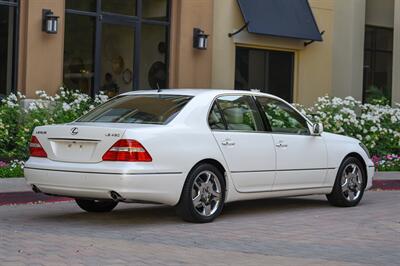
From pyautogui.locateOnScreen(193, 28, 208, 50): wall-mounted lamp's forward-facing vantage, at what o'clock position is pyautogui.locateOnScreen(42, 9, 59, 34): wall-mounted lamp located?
pyautogui.locateOnScreen(42, 9, 59, 34): wall-mounted lamp is roughly at 3 o'clock from pyautogui.locateOnScreen(193, 28, 208, 50): wall-mounted lamp.

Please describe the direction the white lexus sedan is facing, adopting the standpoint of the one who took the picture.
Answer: facing away from the viewer and to the right of the viewer

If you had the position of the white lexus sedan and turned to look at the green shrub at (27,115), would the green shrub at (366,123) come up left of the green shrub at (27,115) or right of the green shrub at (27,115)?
right

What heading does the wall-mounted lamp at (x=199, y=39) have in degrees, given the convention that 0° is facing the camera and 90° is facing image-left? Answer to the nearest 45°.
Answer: approximately 315°

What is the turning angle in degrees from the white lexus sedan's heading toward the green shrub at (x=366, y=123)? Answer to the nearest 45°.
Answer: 0° — it already faces it

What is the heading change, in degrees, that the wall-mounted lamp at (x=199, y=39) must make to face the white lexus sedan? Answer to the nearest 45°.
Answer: approximately 45° to its right

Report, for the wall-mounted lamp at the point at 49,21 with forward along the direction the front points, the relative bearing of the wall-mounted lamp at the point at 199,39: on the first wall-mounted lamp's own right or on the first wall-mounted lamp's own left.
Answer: on the first wall-mounted lamp's own left

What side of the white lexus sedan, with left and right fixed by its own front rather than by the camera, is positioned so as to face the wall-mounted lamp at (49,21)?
left

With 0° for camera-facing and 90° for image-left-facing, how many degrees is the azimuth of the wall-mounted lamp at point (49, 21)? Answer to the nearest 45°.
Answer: approximately 315°
